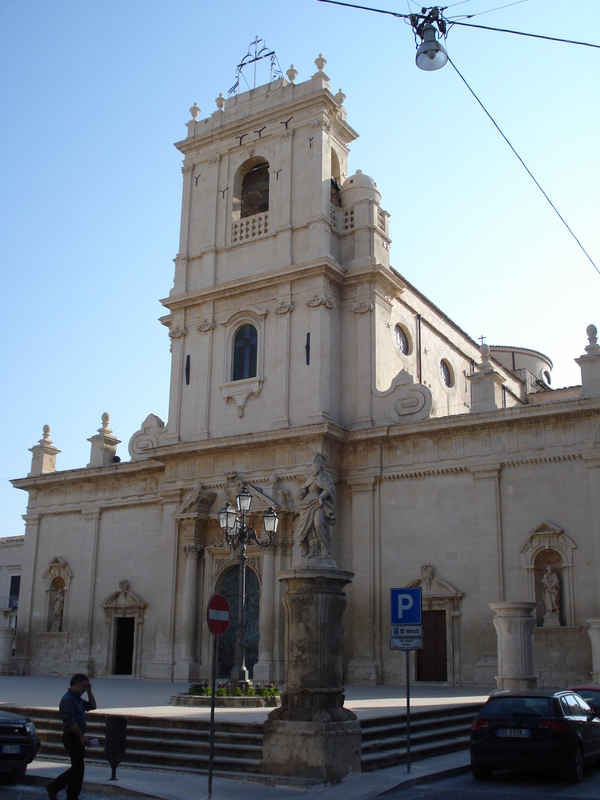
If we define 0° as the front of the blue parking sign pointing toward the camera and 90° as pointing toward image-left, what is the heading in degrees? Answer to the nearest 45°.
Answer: approximately 0°

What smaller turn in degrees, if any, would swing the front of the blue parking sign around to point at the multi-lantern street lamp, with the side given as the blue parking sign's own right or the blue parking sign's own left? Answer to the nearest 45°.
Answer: approximately 135° to the blue parking sign's own right

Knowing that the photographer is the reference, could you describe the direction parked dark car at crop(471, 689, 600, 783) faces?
facing away from the viewer and to the right of the viewer

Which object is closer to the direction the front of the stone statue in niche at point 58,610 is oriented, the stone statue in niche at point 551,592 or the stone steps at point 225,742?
the stone steps

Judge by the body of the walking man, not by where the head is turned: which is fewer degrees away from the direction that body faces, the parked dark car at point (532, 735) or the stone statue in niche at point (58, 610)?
the parked dark car

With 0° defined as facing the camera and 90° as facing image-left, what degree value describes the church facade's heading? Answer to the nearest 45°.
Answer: approximately 45°

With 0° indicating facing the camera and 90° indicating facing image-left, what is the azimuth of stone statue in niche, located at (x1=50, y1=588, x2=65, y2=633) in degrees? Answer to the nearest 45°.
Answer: approximately 45°
